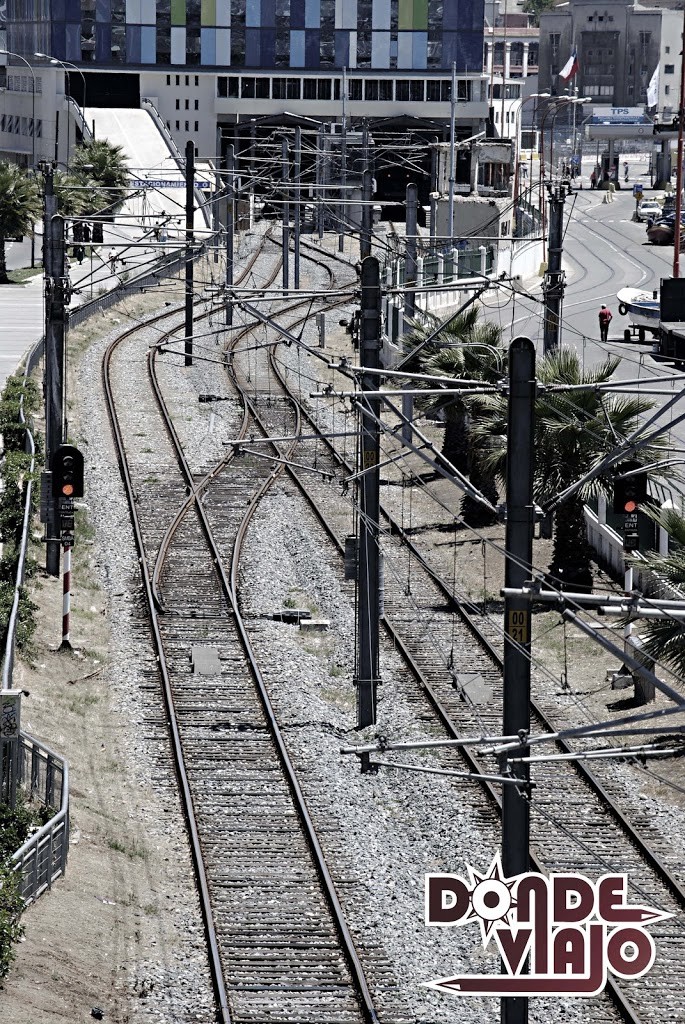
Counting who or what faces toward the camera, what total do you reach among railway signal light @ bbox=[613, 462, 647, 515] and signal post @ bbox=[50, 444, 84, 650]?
2

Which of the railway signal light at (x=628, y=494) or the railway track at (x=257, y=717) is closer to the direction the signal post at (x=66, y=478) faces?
the railway track

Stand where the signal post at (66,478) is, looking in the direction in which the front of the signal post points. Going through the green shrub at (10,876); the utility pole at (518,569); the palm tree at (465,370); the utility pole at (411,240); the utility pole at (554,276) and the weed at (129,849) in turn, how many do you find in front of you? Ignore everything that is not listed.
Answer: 3

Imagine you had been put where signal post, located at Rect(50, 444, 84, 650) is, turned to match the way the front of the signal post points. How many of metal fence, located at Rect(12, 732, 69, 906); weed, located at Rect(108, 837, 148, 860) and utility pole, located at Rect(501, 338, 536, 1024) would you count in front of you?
3

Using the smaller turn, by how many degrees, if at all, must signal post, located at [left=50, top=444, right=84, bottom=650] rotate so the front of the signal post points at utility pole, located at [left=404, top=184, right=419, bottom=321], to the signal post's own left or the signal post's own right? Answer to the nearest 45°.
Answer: approximately 135° to the signal post's own left

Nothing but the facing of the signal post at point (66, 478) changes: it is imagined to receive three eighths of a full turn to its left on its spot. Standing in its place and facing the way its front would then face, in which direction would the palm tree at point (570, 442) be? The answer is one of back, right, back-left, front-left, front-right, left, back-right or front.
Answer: front-right

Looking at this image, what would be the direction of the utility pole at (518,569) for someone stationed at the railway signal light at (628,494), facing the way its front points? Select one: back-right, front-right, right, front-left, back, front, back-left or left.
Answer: front

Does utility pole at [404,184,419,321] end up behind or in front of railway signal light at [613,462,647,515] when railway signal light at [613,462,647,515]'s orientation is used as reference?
behind

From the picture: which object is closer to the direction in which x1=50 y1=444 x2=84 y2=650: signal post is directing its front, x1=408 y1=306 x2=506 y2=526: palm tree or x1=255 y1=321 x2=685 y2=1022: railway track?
the railway track

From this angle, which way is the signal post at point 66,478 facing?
toward the camera

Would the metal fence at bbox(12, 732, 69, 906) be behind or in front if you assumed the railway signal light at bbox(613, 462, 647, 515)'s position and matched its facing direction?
in front

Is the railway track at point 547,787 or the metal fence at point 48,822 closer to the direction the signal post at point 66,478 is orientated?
the metal fence

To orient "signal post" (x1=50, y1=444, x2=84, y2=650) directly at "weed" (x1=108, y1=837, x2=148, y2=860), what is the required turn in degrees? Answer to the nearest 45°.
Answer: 0° — it already faces it

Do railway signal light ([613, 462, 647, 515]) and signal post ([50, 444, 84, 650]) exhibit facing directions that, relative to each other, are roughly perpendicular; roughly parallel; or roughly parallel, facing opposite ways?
roughly parallel

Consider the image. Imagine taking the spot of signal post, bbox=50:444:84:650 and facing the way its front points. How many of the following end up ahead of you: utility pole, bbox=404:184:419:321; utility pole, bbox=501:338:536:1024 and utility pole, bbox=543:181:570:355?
1
